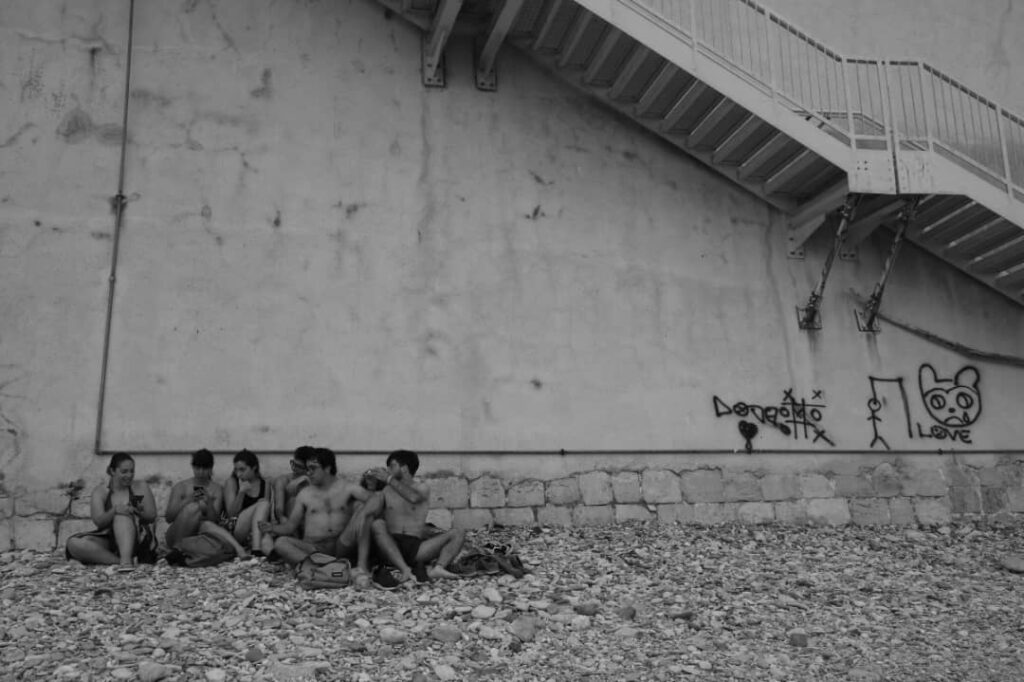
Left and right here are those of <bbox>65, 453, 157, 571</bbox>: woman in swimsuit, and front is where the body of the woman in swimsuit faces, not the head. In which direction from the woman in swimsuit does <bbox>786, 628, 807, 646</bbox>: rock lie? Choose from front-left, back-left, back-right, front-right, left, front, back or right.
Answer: front-left

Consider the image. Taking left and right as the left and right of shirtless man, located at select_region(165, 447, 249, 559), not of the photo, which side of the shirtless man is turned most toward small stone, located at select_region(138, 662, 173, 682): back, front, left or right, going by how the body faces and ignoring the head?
front

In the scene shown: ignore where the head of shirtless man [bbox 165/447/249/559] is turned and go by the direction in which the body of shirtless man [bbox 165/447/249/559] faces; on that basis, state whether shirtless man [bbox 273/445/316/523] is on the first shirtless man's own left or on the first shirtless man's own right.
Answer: on the first shirtless man's own left

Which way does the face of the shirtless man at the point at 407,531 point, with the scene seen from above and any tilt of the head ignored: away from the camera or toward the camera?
toward the camera

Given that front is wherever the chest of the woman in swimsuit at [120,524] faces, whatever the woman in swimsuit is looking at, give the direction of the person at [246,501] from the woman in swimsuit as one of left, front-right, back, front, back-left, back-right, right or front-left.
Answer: left

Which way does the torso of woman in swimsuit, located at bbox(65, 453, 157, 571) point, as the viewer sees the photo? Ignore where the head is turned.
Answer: toward the camera

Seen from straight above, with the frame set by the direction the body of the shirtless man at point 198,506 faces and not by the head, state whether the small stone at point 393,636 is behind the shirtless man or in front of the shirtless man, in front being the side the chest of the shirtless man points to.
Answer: in front

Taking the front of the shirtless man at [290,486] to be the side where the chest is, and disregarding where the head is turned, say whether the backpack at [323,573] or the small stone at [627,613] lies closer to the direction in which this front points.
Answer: the backpack

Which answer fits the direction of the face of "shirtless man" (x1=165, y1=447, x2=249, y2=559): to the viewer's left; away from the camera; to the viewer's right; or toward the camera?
toward the camera

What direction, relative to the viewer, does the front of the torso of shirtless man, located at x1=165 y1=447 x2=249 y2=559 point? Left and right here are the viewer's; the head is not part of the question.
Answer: facing the viewer

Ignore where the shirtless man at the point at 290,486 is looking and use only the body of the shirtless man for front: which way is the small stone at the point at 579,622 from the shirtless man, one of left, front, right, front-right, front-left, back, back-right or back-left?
left

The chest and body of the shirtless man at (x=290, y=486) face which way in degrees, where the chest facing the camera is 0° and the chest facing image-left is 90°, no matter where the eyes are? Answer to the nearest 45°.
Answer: approximately 45°

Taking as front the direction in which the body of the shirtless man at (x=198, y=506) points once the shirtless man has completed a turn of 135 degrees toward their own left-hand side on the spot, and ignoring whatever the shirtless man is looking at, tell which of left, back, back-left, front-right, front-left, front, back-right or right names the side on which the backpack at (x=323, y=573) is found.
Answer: right

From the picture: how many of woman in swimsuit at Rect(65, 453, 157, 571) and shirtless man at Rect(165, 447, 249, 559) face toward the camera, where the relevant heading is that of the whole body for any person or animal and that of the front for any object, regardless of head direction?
2

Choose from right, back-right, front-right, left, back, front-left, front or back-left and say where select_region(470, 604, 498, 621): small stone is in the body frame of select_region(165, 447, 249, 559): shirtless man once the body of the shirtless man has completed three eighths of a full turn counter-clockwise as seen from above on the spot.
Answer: right
